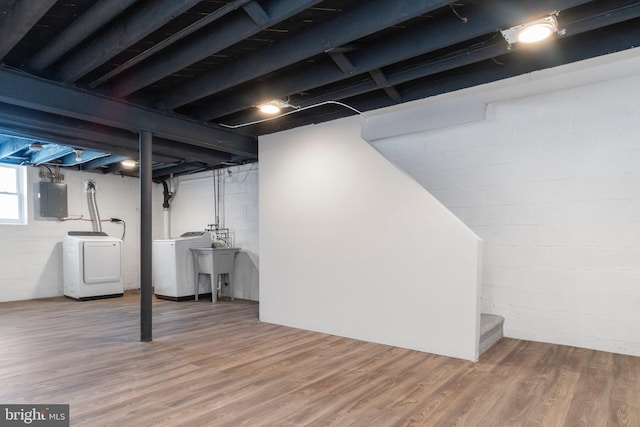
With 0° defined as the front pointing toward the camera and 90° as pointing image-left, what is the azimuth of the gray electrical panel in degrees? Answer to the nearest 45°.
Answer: approximately 0°

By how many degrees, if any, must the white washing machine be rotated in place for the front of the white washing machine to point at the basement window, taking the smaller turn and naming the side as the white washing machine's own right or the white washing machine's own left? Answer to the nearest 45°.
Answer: approximately 45° to the white washing machine's own right

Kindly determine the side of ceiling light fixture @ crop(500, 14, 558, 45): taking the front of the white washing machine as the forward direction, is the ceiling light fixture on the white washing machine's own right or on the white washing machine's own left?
on the white washing machine's own left

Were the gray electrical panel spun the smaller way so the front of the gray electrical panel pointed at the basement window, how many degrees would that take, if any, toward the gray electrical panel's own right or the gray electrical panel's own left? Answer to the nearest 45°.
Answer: approximately 90° to the gray electrical panel's own right

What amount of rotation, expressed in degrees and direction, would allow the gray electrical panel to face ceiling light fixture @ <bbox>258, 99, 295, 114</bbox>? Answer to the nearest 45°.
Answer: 0° — it already faces it

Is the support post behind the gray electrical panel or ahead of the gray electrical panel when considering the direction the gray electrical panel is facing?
ahead

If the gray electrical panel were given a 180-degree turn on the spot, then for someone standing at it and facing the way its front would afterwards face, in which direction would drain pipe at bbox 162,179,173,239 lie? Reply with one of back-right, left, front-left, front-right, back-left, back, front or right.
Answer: right

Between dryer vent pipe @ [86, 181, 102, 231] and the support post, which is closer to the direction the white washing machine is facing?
the support post
